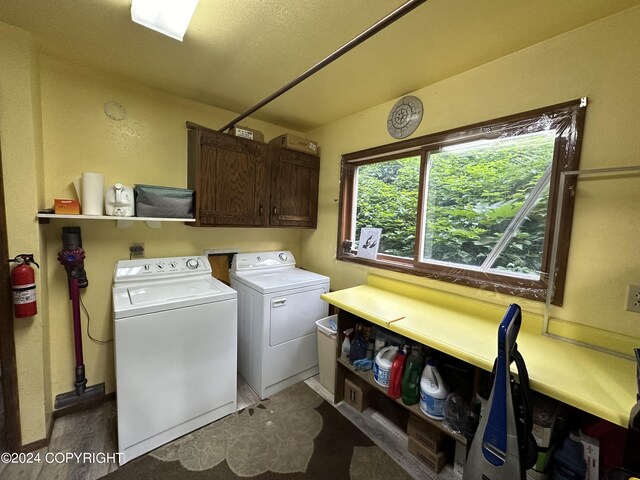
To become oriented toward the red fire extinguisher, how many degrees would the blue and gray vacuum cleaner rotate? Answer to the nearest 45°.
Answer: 0° — it already faces it

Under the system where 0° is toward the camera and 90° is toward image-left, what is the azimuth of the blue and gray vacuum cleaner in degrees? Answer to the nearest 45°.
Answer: approximately 45°

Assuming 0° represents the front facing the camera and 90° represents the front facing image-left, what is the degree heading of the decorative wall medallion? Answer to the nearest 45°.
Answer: approximately 45°

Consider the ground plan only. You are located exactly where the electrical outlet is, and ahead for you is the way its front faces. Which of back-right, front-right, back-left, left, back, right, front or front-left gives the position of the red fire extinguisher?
front-right

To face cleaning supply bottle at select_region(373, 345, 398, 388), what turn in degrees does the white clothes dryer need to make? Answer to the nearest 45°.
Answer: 0° — it already faces it

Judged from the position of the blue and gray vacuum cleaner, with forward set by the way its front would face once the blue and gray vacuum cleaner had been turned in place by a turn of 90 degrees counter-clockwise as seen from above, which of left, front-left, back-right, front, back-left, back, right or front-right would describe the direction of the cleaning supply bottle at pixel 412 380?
back

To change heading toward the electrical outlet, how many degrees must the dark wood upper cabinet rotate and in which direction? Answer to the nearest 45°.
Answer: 0° — it already faces it

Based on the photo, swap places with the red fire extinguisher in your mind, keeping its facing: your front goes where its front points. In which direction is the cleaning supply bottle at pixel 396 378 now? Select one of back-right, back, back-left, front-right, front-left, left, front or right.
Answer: front-left

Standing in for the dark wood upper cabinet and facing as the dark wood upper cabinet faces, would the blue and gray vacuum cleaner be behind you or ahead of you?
ahead
